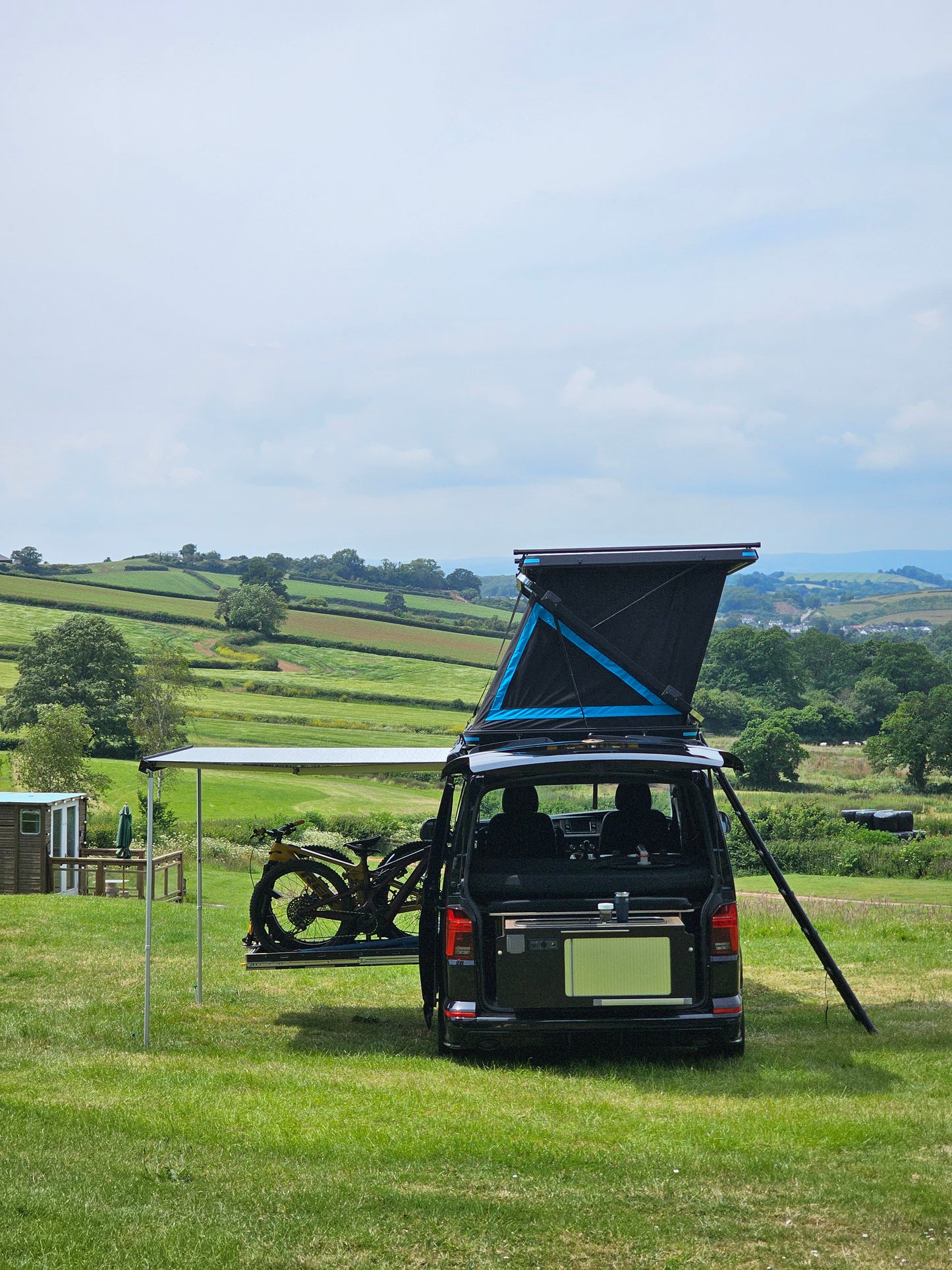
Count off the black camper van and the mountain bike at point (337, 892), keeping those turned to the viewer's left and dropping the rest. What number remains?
1

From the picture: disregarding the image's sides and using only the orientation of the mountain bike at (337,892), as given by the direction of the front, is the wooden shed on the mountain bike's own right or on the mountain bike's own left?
on the mountain bike's own right

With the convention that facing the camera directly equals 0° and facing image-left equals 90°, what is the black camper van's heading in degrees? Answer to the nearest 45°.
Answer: approximately 180°

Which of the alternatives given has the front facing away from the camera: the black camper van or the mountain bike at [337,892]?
the black camper van

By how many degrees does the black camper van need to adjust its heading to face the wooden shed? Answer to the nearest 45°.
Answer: approximately 45° to its left

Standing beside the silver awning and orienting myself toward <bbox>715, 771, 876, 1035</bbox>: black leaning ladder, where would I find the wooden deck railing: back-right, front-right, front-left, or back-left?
back-left
